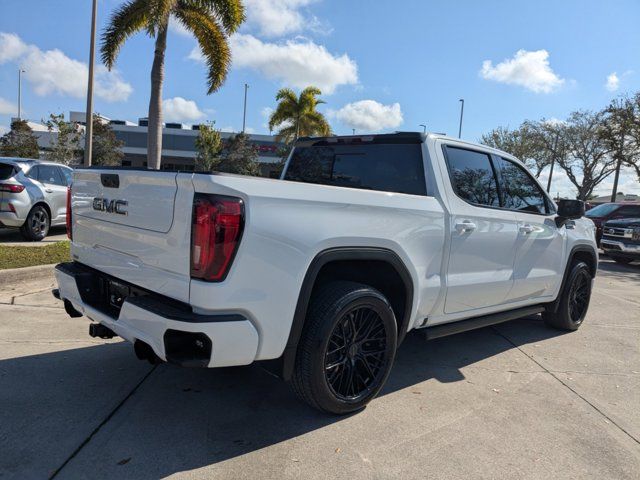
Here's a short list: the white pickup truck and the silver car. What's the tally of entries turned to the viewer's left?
0

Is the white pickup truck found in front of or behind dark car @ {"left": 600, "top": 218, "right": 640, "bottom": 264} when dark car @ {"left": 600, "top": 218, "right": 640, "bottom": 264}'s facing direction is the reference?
in front

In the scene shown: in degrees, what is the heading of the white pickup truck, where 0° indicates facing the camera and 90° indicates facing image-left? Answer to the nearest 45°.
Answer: approximately 225°

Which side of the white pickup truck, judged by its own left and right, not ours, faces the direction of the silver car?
left

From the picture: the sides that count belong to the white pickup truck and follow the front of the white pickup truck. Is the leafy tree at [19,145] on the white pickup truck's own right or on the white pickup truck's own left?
on the white pickup truck's own left

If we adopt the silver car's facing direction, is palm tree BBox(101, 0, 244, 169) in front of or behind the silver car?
in front

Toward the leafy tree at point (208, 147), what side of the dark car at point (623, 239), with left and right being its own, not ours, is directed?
right

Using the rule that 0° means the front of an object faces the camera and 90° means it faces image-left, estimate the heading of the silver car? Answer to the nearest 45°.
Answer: approximately 225°

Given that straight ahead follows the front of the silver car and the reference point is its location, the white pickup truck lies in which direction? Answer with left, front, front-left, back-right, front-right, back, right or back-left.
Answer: back-right

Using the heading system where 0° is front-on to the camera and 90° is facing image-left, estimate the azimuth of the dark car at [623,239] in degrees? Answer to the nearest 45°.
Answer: approximately 45°

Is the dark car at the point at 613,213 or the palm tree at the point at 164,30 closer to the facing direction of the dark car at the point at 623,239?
the palm tree

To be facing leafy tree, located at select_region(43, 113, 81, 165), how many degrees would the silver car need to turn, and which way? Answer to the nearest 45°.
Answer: approximately 45° to its left
